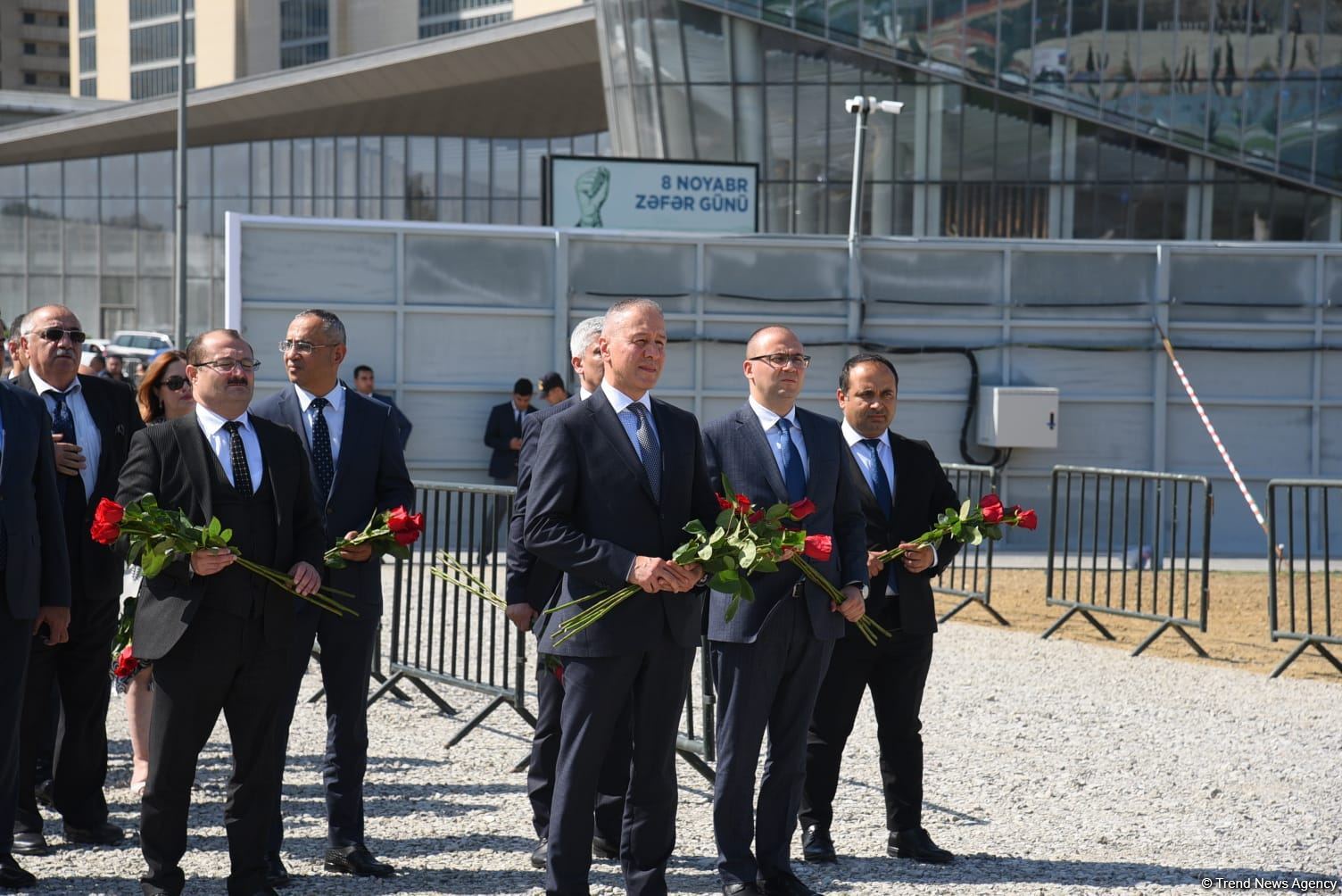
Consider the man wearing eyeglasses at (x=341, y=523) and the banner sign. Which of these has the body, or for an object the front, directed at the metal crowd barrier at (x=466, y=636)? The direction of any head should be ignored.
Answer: the banner sign

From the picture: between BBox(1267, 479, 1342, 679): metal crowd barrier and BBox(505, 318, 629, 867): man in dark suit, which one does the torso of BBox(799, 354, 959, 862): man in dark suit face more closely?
the man in dark suit

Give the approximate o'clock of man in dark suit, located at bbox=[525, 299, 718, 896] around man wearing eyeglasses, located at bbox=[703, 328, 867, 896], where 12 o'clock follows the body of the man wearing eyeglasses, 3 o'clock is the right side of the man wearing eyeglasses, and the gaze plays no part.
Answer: The man in dark suit is roughly at 3 o'clock from the man wearing eyeglasses.

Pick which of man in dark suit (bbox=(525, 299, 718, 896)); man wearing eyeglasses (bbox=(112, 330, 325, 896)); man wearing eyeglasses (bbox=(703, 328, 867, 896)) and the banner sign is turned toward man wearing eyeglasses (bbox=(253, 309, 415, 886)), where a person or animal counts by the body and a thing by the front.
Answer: the banner sign

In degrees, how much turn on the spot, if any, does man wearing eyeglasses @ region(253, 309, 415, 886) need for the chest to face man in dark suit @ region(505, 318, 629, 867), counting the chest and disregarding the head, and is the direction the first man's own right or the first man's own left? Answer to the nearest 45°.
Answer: approximately 90° to the first man's own left

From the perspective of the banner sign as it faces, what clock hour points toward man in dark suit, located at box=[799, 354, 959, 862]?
The man in dark suit is roughly at 12 o'clock from the banner sign.

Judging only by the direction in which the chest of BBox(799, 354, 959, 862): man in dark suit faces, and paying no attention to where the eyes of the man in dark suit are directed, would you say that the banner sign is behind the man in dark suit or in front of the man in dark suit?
behind

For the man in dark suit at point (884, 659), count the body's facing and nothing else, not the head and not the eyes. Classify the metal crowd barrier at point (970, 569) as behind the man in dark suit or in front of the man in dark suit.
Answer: behind

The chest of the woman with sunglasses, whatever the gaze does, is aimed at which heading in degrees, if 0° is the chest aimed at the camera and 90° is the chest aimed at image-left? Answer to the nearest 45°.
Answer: approximately 315°

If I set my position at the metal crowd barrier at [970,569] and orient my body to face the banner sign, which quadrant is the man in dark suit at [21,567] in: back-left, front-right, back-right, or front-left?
back-left

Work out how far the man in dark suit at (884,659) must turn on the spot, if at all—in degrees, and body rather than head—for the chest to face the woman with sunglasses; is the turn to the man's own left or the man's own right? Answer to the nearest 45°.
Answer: approximately 90° to the man's own right
